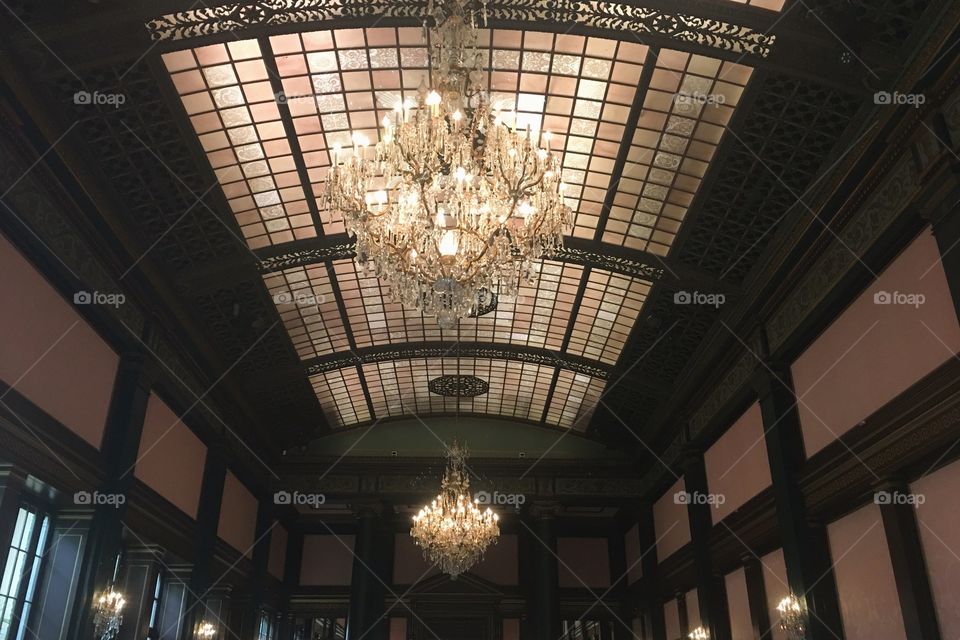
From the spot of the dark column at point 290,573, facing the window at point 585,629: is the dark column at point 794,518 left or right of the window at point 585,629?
right

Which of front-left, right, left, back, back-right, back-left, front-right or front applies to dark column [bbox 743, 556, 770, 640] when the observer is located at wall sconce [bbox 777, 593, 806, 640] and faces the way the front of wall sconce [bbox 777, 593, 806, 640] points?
back-right

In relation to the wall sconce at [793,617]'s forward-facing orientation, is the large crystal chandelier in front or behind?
in front

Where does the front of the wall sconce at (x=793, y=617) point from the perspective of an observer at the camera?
facing the viewer and to the left of the viewer

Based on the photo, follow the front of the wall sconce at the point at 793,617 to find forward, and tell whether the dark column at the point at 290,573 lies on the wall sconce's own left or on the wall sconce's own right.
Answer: on the wall sconce's own right

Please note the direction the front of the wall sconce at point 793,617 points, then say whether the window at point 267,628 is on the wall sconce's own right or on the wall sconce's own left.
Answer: on the wall sconce's own right

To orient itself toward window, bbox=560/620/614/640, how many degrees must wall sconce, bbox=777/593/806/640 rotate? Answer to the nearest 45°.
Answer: approximately 90° to its right

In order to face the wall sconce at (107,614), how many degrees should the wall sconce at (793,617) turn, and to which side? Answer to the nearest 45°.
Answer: approximately 45° to its right

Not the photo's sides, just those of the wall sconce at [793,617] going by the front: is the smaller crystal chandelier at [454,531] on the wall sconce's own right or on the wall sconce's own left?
on the wall sconce's own right
